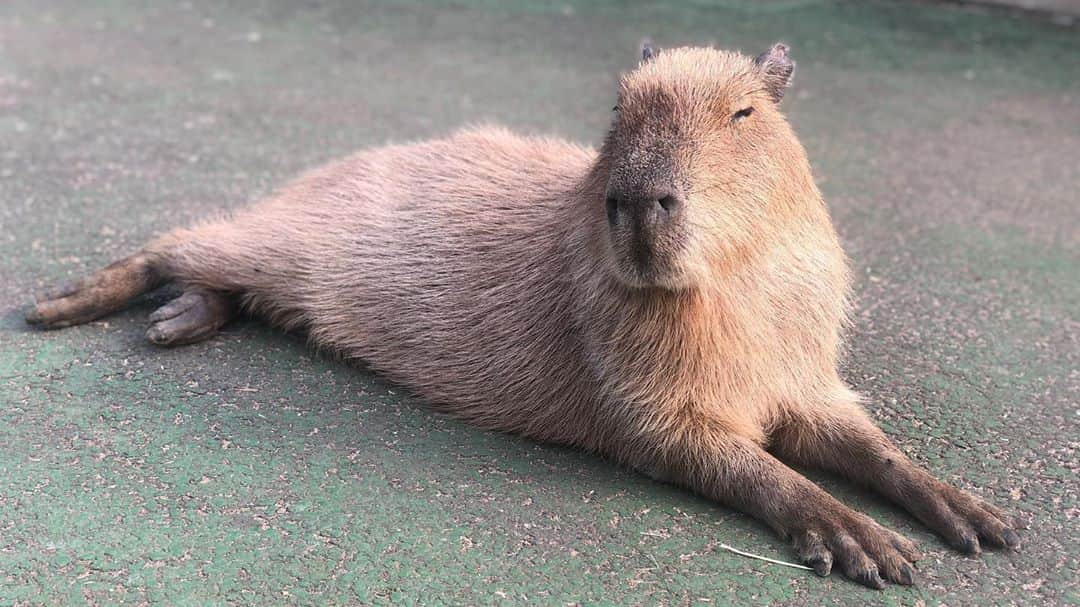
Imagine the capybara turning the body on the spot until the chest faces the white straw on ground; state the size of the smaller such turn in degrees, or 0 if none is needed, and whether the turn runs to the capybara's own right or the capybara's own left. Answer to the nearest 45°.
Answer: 0° — it already faces it

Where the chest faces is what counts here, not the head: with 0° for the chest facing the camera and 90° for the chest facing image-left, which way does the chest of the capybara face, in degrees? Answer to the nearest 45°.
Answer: approximately 315°
